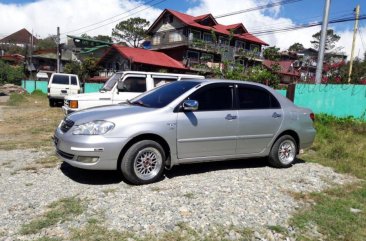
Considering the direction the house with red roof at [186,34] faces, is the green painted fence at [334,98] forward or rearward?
forward

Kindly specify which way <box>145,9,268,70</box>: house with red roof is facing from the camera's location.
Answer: facing the viewer and to the right of the viewer

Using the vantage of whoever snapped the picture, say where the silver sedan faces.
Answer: facing the viewer and to the left of the viewer

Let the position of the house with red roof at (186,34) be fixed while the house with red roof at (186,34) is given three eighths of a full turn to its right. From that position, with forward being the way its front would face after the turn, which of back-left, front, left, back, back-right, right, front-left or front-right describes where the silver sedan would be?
left

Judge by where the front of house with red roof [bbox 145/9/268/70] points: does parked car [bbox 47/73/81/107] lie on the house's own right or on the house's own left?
on the house's own right

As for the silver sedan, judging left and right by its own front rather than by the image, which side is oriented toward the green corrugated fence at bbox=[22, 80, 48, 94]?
right

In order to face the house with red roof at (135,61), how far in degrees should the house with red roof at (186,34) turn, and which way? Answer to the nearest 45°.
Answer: approximately 90° to its right
